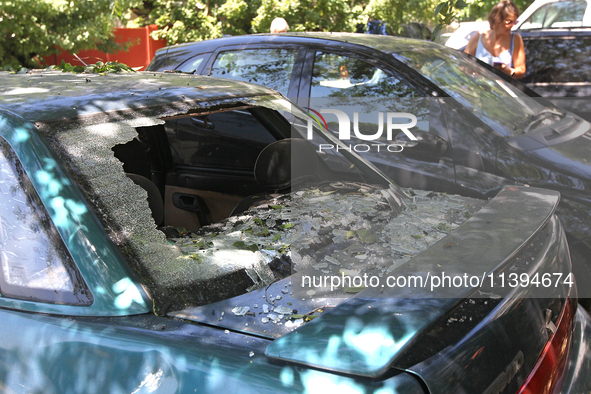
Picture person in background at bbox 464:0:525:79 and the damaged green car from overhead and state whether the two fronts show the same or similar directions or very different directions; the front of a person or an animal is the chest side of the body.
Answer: very different directions

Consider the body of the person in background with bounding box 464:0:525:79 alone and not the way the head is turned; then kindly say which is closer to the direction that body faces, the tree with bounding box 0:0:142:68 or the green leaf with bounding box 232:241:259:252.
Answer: the green leaf

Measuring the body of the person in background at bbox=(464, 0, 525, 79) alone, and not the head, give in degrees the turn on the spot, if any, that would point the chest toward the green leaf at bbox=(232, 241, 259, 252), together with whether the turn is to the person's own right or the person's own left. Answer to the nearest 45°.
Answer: approximately 45° to the person's own right

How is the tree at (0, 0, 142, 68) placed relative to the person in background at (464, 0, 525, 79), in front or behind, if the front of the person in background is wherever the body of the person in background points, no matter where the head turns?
behind

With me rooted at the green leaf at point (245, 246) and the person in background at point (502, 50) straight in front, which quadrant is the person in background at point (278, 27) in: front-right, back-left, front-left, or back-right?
front-left

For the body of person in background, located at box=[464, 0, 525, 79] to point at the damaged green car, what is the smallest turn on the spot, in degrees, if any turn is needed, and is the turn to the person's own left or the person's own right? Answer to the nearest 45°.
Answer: approximately 45° to the person's own right

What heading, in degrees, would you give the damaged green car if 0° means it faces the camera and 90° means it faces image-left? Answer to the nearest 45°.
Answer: approximately 135°

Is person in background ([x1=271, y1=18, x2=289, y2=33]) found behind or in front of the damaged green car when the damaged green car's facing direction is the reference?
in front

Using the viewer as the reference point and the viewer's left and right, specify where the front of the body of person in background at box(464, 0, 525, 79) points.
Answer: facing the viewer and to the right of the viewer

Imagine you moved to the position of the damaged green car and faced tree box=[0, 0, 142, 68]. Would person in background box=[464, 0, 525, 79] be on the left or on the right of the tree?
right

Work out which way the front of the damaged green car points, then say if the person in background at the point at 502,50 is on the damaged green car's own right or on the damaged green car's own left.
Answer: on the damaged green car's own right
